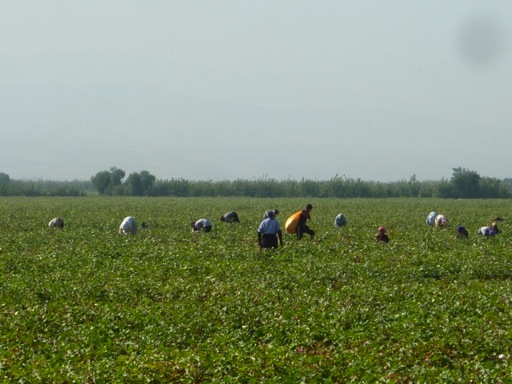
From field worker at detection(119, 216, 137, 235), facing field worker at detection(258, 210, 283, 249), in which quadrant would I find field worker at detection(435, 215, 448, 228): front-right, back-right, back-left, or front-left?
front-left

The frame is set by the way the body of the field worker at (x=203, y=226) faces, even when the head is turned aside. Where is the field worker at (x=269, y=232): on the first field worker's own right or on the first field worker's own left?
on the first field worker's own left

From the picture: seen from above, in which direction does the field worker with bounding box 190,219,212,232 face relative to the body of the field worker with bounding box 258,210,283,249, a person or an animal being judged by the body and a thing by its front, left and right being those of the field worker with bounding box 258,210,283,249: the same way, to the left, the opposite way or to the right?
to the left

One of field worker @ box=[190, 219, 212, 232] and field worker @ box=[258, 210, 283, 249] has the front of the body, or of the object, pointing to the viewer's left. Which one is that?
field worker @ box=[190, 219, 212, 232]

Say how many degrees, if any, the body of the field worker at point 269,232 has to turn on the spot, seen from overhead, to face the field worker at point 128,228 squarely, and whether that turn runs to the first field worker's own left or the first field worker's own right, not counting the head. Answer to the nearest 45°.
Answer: approximately 45° to the first field worker's own left

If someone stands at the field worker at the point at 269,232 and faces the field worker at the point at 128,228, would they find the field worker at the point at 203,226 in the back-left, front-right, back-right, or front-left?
front-right

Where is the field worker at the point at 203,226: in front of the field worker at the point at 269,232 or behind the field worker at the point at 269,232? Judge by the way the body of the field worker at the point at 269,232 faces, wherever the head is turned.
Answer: in front

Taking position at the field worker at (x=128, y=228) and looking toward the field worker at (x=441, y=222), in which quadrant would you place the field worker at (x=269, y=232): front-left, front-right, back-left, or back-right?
front-right

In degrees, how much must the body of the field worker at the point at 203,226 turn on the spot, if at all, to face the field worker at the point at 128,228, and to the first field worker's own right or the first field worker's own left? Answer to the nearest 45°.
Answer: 0° — they already face them

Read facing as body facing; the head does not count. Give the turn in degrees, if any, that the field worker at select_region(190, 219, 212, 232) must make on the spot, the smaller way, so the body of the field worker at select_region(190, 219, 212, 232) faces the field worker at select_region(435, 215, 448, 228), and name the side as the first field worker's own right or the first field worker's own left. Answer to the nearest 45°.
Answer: approximately 180°

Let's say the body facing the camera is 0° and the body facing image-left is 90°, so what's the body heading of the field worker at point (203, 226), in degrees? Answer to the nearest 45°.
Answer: approximately 90°

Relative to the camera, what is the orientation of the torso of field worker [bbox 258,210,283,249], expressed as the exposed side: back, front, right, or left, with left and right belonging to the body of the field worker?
back

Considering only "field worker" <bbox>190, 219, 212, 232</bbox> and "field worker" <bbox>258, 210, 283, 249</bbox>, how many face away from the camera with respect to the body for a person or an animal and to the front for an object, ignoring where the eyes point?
1
